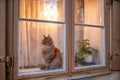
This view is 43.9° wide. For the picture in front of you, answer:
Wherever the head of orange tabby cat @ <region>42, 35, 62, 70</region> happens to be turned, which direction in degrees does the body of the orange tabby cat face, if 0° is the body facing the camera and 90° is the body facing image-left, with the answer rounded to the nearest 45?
approximately 45°

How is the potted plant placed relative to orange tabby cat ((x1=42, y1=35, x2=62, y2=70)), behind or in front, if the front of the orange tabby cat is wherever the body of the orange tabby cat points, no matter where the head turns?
behind
